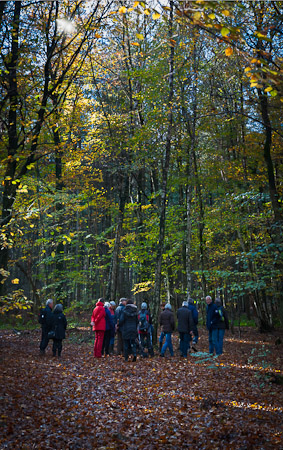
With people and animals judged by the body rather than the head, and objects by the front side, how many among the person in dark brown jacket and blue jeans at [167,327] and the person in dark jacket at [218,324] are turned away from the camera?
2

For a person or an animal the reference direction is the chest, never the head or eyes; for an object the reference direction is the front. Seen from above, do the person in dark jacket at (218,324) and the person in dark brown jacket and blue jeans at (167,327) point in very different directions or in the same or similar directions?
same or similar directions

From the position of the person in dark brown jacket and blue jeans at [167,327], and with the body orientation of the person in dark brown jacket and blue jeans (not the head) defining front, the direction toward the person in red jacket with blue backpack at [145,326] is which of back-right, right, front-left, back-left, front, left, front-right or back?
left

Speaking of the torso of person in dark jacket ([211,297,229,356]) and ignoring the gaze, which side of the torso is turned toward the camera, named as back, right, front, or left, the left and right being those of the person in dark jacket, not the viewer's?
back

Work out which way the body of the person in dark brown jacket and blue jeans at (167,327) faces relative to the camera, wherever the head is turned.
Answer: away from the camera

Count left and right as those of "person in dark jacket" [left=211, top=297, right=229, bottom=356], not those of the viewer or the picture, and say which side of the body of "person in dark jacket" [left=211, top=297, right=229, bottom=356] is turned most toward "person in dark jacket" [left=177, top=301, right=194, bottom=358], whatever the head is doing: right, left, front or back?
left

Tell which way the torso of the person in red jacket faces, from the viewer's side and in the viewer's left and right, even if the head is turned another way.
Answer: facing away from the viewer and to the right of the viewer

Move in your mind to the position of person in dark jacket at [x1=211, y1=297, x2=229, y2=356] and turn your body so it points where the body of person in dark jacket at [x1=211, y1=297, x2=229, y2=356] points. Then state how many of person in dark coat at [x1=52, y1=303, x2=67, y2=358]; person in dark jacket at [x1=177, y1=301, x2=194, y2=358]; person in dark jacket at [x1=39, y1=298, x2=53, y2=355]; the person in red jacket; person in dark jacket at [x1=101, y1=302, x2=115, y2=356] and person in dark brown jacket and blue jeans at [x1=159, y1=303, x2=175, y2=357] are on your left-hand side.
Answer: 6

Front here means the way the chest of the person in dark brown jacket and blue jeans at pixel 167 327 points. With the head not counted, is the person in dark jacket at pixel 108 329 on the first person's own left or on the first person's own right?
on the first person's own left

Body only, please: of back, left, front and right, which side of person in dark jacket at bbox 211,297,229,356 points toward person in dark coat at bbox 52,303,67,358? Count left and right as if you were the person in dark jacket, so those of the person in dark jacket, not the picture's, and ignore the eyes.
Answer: left

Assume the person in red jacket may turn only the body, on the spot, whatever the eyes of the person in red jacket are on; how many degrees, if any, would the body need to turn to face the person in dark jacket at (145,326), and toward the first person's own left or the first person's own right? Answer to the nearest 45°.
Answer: approximately 45° to the first person's own right

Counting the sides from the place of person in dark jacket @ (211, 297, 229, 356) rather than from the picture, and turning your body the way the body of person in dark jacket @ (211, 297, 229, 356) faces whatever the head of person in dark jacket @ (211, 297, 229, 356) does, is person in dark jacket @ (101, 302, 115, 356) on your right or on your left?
on your left
